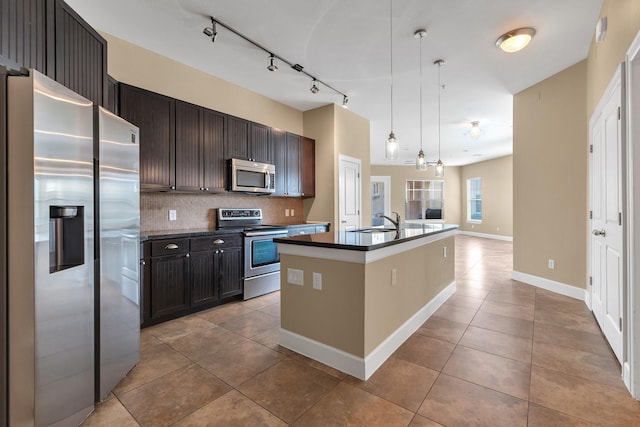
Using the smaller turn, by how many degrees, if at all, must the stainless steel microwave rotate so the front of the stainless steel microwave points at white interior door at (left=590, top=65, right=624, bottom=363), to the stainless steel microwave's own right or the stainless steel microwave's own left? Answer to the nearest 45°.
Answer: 0° — it already faces it

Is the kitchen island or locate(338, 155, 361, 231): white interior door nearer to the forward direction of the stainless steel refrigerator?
the kitchen island

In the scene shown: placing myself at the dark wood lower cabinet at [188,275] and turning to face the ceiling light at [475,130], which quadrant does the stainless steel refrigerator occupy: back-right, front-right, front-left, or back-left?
back-right

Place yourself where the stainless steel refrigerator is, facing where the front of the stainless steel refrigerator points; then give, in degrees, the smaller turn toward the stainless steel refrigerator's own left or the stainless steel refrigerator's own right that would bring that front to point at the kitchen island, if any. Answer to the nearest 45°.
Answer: approximately 45° to the stainless steel refrigerator's own left

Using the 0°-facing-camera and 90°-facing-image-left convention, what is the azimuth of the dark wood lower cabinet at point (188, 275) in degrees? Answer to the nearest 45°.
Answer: approximately 315°
